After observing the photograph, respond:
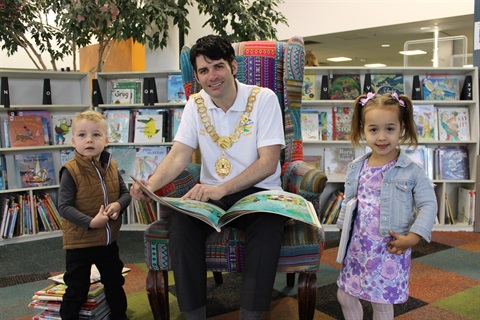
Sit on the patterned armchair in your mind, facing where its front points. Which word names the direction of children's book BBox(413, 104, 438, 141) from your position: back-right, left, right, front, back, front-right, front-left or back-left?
back-left

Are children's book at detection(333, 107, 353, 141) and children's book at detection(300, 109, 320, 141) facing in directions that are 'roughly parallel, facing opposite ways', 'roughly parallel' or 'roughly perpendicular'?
roughly parallel

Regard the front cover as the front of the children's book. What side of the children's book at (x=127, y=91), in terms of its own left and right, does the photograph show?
front

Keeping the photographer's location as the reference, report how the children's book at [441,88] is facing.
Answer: facing the viewer

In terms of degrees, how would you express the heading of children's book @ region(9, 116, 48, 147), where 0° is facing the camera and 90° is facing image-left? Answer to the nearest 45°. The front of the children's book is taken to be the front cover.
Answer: approximately 0°

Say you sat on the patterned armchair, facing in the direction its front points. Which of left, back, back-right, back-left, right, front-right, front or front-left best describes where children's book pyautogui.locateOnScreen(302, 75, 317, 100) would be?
back

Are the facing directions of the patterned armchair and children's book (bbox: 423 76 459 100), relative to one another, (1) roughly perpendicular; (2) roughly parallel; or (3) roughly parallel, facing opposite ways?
roughly parallel

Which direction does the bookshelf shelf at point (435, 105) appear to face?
toward the camera

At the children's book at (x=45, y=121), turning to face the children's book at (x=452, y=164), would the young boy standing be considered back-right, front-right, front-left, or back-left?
front-right

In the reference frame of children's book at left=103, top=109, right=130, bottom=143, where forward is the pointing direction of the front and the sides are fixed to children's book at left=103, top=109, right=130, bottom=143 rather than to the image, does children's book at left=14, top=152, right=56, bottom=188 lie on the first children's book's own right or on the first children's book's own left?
on the first children's book's own right

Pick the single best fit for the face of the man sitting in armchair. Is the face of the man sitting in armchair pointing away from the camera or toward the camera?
toward the camera

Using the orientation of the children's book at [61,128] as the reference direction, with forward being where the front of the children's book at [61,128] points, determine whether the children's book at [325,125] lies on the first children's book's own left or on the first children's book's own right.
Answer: on the first children's book's own left

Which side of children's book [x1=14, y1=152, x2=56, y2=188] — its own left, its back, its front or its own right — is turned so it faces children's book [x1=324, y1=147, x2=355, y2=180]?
left

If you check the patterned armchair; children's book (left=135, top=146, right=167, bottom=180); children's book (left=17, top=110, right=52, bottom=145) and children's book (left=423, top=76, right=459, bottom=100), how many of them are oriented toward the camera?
4

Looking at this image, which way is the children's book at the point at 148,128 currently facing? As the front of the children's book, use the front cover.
toward the camera

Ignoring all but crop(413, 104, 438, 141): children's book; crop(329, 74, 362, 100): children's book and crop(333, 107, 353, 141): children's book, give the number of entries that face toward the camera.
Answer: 3

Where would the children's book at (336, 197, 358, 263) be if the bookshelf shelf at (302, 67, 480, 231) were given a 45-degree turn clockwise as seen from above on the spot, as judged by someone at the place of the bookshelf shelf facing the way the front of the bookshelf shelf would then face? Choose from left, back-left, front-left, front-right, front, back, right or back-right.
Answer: front-left

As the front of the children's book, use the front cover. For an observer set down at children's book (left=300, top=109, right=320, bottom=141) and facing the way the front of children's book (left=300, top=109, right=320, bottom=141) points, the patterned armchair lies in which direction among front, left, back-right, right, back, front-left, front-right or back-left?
front
